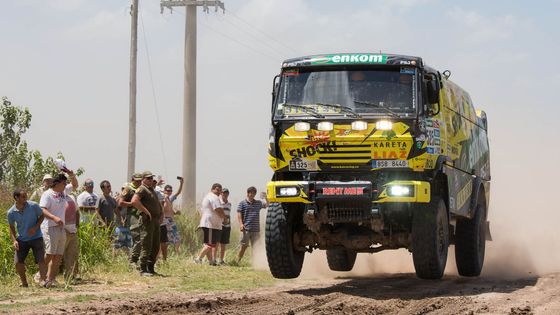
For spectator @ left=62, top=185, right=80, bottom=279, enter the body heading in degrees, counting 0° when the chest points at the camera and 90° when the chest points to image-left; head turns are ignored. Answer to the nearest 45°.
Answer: approximately 270°

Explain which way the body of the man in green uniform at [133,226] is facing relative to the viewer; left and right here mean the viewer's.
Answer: facing to the right of the viewer

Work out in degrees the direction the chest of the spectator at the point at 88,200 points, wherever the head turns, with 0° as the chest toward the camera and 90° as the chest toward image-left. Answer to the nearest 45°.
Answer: approximately 315°

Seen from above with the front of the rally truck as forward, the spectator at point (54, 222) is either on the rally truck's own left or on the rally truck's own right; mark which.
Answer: on the rally truck's own right

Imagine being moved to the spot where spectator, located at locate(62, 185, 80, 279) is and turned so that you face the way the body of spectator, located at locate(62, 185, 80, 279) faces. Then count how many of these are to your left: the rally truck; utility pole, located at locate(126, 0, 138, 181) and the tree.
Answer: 2

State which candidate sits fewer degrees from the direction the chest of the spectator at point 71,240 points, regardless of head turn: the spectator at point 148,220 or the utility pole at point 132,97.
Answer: the spectator

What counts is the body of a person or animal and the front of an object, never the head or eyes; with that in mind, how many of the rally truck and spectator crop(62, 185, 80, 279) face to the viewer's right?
1
